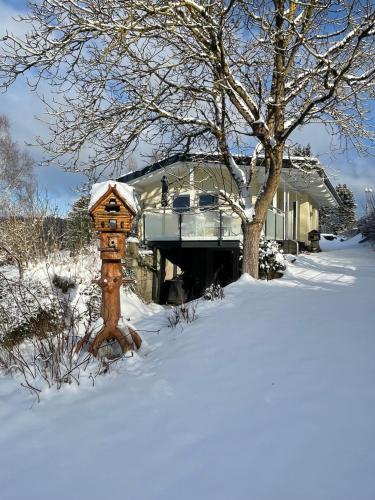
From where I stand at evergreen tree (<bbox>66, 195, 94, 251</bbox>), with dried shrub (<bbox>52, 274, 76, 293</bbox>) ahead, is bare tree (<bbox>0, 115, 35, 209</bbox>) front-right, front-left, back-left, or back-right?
back-right

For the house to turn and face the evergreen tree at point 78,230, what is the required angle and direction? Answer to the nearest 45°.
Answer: approximately 45° to its right

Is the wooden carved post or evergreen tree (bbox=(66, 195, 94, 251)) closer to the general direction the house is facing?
the wooden carved post

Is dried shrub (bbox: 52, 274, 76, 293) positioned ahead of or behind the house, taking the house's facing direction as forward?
ahead

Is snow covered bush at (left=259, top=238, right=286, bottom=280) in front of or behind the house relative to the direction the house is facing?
in front

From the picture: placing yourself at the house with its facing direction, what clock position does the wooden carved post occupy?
The wooden carved post is roughly at 12 o'clock from the house.

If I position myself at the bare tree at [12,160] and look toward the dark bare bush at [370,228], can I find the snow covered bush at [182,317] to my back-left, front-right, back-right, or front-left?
front-right

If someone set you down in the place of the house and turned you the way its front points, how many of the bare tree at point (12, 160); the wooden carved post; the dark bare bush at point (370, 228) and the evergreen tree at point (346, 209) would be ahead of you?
1

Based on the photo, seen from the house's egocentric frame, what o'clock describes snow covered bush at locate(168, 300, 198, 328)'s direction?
The snow covered bush is roughly at 12 o'clock from the house.

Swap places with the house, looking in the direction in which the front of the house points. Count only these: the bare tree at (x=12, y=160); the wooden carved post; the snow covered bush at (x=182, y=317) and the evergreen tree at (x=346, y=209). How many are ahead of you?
2

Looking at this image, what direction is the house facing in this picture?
toward the camera

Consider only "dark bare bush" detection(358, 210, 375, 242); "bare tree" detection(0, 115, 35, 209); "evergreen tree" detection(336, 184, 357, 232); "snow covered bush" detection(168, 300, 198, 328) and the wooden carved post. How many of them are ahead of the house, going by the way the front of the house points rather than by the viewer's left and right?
2

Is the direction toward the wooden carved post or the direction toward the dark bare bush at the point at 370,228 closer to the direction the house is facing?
the wooden carved post

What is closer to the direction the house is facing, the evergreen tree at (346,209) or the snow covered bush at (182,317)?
the snow covered bush

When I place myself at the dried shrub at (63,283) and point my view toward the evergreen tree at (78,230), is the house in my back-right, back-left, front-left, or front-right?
front-right

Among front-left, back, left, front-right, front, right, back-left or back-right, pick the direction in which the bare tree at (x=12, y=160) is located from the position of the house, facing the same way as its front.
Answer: back-right

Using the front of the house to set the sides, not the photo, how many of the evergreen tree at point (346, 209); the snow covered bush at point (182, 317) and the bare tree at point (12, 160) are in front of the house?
1
